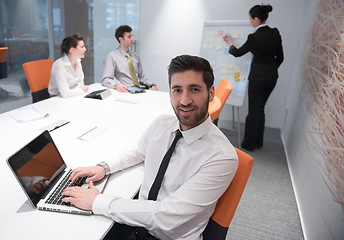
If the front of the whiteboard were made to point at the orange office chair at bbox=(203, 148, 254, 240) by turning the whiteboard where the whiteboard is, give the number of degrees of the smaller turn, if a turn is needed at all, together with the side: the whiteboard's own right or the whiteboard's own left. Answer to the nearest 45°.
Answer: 0° — it already faces it

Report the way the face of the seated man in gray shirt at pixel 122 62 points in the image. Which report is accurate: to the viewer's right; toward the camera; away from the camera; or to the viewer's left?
to the viewer's right

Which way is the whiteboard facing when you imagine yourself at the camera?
facing the viewer

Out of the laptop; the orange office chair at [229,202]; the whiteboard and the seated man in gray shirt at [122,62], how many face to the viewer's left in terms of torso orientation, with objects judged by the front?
1

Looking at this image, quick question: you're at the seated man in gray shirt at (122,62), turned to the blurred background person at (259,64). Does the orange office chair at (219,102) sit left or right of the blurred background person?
right

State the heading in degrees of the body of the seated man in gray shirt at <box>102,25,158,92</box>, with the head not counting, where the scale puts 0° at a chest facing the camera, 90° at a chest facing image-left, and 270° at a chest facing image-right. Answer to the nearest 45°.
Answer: approximately 315°

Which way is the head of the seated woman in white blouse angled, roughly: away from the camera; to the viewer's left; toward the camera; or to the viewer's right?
to the viewer's right

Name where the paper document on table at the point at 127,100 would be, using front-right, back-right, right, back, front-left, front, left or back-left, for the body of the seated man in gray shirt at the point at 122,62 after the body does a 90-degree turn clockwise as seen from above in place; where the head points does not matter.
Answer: front-left

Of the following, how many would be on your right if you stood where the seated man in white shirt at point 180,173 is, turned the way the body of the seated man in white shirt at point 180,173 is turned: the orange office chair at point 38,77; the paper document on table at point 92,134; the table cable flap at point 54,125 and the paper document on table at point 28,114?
4

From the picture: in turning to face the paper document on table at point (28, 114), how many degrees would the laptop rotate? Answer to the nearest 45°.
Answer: approximately 135° to its left

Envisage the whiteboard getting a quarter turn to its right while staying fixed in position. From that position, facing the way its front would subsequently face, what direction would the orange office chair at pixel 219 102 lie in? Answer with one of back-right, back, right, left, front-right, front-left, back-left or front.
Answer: left

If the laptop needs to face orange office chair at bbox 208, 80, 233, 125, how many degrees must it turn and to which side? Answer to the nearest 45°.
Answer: approximately 90° to its left

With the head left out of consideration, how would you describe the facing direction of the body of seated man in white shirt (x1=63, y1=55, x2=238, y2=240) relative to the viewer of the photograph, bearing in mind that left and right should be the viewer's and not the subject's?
facing the viewer and to the left of the viewer

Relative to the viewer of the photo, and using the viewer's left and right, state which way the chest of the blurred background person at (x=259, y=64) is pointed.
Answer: facing away from the viewer and to the left of the viewer
